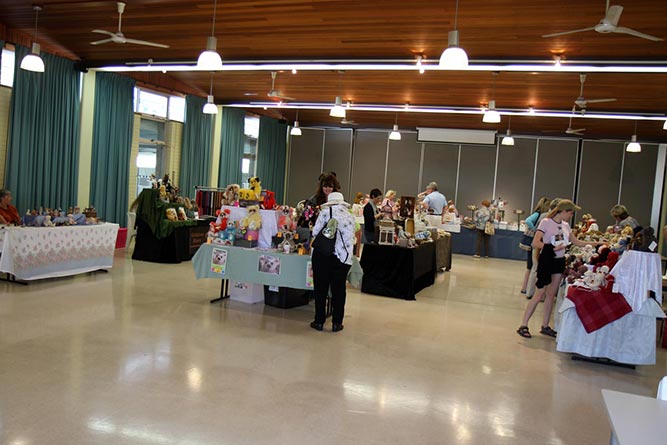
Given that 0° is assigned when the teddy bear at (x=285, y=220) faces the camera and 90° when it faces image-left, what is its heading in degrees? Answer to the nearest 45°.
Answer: approximately 0°

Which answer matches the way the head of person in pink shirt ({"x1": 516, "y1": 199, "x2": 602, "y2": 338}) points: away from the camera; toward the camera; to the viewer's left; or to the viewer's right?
to the viewer's right

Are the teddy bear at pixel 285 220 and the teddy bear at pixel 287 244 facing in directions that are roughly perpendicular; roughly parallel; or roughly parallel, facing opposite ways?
roughly parallel

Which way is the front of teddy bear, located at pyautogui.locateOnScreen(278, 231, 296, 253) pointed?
toward the camera

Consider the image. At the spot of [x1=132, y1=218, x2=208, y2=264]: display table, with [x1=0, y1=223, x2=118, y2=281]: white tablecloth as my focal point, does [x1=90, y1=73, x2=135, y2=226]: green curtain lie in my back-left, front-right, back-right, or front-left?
back-right

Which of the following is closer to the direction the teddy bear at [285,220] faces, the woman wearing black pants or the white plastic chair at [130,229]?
the woman wearing black pants
